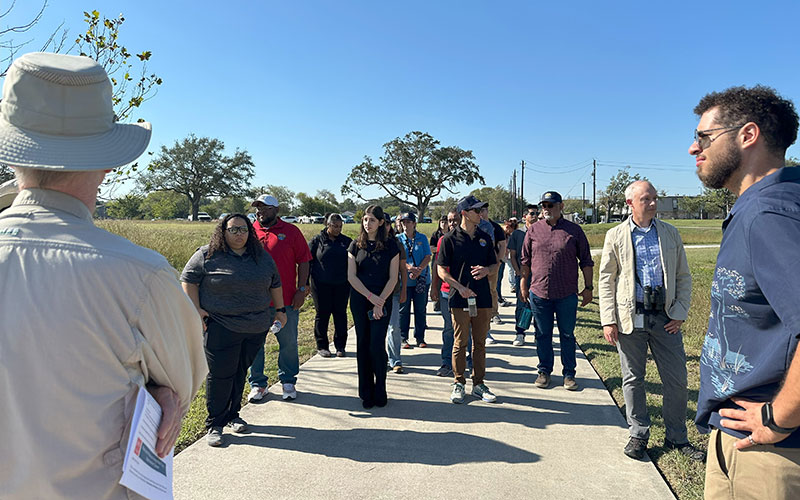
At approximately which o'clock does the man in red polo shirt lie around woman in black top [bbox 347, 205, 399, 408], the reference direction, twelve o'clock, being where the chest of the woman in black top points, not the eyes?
The man in red polo shirt is roughly at 4 o'clock from the woman in black top.

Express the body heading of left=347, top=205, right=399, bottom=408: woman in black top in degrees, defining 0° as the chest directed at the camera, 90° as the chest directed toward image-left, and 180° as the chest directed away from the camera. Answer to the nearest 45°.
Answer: approximately 0°

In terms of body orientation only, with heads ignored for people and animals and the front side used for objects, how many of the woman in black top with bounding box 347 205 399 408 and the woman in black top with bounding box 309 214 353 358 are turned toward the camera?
2

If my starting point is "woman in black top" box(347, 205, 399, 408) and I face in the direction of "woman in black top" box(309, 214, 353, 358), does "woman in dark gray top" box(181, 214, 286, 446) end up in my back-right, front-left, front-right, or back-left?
back-left

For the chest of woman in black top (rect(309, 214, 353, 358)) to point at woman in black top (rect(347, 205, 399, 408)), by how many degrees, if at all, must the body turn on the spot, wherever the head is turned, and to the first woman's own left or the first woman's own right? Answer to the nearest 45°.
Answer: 0° — they already face them

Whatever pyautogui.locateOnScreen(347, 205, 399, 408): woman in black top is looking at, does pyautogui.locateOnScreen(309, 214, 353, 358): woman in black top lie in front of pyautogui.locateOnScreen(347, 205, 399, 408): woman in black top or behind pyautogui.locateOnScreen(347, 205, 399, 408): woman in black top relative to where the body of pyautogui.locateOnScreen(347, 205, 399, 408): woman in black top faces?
behind

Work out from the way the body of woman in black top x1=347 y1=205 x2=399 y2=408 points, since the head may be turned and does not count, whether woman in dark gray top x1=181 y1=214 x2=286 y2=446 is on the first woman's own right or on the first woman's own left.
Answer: on the first woman's own right

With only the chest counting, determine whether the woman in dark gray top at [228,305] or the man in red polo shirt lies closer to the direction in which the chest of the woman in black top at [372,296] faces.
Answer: the woman in dark gray top

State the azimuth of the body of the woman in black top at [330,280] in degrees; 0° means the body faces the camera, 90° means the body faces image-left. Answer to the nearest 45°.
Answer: approximately 0°
